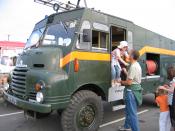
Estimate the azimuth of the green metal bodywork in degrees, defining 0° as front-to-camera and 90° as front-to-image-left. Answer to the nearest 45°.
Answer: approximately 45°

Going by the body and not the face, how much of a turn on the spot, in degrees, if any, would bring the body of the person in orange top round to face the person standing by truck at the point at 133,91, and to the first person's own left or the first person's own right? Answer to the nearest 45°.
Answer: approximately 45° to the first person's own left

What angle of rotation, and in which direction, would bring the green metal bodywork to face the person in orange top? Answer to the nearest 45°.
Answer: approximately 135° to its left

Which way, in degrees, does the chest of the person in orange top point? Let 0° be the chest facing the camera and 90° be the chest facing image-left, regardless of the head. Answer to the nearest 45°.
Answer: approximately 135°

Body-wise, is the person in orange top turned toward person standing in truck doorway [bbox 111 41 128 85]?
yes
